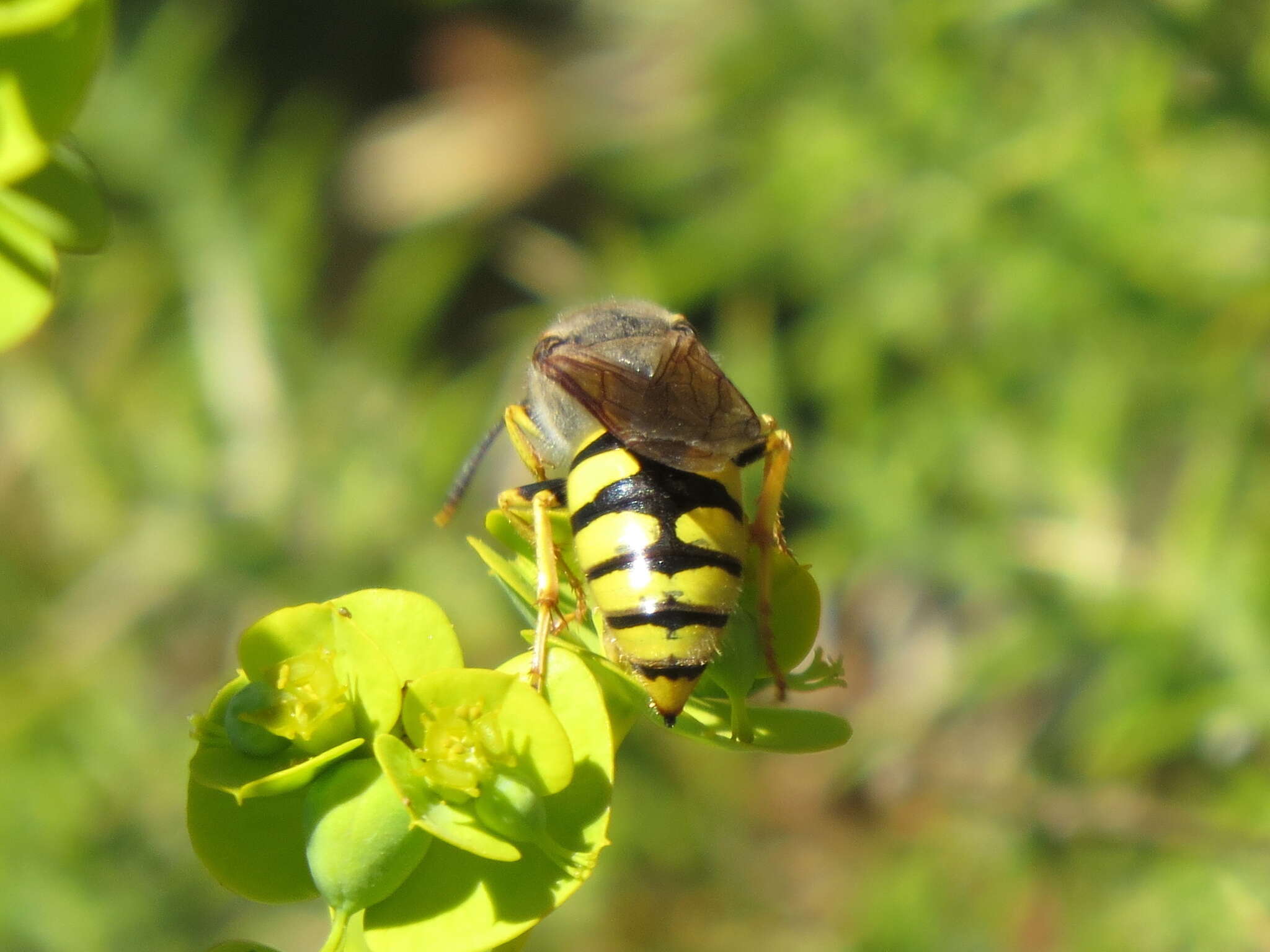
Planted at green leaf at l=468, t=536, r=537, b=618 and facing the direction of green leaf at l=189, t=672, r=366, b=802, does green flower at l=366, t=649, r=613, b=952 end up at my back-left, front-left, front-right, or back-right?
front-left

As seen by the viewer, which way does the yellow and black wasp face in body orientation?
away from the camera

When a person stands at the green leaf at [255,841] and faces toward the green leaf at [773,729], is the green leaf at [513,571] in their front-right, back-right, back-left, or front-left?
front-left
